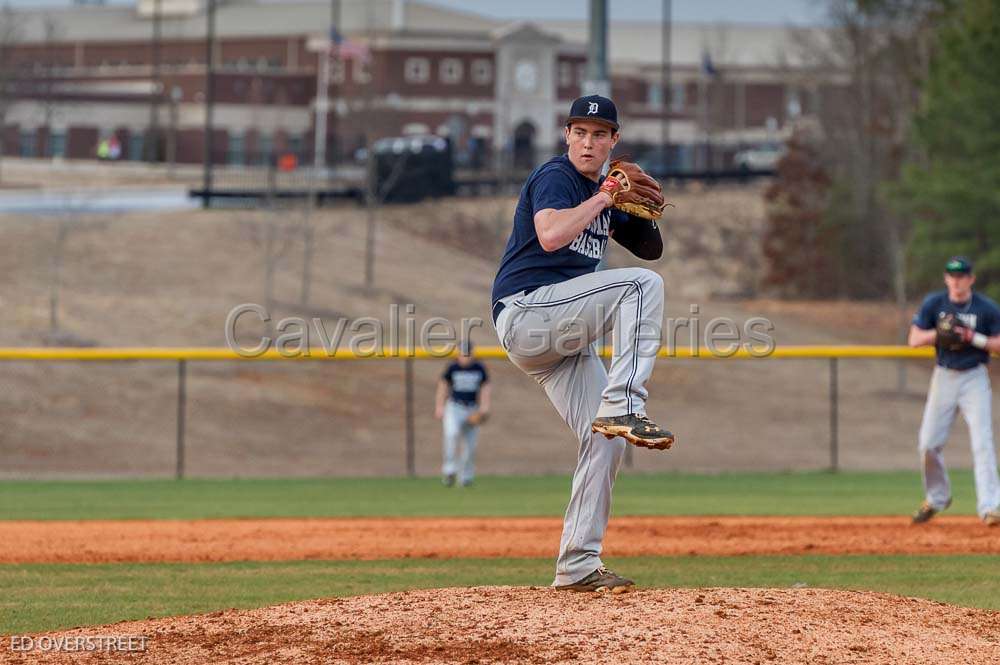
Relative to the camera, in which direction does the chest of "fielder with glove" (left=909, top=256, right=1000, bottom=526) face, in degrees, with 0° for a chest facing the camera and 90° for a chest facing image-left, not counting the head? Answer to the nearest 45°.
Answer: approximately 0°

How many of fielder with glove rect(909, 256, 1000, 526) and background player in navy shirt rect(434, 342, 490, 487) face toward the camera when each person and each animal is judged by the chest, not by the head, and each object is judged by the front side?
2

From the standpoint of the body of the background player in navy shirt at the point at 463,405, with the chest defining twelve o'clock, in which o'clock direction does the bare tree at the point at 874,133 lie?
The bare tree is roughly at 7 o'clock from the background player in navy shirt.

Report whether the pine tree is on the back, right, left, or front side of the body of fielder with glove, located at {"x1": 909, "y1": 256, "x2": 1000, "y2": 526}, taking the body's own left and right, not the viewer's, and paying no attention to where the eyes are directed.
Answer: back

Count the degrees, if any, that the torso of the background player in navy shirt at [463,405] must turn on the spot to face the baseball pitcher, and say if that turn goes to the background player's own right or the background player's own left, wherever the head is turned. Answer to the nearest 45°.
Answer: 0° — they already face them

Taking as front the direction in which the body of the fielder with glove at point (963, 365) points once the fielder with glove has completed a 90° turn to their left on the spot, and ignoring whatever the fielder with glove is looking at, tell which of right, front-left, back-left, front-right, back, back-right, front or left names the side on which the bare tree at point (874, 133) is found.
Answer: left
